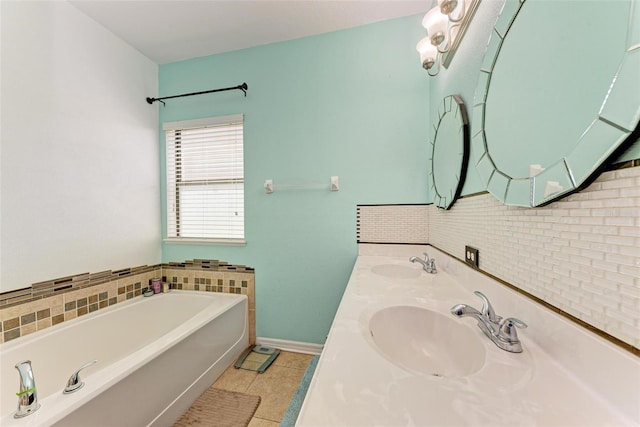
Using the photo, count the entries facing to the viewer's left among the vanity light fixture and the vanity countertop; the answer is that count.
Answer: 2

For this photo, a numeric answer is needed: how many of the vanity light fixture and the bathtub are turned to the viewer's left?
1

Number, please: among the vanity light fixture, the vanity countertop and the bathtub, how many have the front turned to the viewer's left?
2

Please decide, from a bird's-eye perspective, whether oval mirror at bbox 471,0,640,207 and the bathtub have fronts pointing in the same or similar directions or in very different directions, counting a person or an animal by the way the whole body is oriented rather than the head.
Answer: very different directions

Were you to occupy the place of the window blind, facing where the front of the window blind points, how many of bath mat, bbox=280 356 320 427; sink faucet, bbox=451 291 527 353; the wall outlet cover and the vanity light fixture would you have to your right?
0

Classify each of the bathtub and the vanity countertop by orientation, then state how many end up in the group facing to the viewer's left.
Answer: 1

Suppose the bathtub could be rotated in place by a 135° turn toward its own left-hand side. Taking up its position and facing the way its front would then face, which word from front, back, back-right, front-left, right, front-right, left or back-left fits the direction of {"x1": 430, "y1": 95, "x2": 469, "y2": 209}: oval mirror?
back-right

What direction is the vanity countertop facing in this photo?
to the viewer's left

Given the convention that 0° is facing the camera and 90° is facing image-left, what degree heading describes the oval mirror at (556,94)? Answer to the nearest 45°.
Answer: approximately 45°

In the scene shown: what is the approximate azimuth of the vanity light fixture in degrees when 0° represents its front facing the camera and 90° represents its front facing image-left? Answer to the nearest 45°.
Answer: approximately 90°

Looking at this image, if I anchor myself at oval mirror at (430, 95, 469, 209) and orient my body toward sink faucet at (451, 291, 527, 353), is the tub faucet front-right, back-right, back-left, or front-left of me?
front-right

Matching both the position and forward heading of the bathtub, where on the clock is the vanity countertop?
The vanity countertop is roughly at 1 o'clock from the bathtub.
